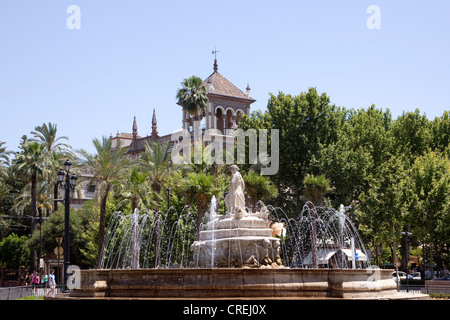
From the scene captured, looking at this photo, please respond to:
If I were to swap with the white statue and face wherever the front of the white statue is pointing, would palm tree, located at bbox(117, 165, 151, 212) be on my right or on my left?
on my right

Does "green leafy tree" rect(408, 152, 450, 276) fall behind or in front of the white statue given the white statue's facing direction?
behind

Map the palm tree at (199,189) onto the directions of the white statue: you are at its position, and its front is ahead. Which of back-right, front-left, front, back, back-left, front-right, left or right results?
back-right

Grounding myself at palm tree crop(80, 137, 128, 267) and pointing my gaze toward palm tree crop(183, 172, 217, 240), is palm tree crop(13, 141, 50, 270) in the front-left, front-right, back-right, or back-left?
back-left

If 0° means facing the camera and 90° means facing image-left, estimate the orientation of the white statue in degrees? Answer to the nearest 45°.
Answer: approximately 45°

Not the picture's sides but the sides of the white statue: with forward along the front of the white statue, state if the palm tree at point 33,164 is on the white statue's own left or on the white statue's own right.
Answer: on the white statue's own right
